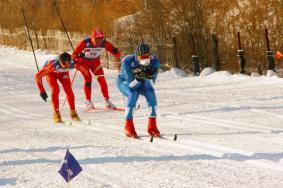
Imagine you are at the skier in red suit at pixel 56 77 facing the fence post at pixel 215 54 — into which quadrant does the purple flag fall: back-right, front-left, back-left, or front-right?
back-right

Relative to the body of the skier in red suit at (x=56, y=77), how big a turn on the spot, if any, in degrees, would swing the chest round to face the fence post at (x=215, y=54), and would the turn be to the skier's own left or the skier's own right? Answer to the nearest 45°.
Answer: approximately 90° to the skier's own left

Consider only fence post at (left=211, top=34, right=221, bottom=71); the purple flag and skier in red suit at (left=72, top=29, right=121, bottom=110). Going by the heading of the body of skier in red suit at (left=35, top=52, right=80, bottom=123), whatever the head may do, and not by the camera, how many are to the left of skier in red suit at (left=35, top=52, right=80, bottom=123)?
2

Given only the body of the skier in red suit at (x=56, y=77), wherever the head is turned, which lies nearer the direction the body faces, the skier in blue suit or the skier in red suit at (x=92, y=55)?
the skier in blue suit

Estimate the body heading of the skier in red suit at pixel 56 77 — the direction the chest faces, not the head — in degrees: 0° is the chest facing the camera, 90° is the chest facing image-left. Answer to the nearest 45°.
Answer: approximately 315°

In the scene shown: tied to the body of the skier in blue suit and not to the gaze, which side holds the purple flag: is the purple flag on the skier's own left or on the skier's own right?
on the skier's own right

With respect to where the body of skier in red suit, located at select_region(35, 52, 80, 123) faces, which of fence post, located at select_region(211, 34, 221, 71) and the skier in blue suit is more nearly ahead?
the skier in blue suit

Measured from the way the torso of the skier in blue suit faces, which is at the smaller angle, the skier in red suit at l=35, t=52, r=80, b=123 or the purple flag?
the purple flag

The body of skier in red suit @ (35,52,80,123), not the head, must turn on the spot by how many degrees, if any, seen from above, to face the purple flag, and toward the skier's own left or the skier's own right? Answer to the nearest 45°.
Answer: approximately 45° to the skier's own right
